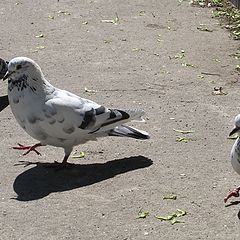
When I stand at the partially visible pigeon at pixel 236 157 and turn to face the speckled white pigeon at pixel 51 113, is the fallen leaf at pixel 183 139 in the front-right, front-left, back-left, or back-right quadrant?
front-right

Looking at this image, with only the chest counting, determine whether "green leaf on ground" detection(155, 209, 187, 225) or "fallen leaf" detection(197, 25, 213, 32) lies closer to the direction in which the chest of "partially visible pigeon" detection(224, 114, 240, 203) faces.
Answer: the green leaf on ground

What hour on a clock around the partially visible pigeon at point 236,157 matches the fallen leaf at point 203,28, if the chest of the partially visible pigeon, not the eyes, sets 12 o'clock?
The fallen leaf is roughly at 3 o'clock from the partially visible pigeon.

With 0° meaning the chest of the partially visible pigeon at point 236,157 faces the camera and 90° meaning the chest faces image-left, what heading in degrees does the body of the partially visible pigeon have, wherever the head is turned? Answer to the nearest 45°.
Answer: approximately 90°

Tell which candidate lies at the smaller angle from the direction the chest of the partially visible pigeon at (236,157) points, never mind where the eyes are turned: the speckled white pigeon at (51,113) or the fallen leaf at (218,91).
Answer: the speckled white pigeon

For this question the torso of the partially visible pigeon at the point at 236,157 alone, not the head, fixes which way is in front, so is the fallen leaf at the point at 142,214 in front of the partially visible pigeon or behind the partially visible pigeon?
in front

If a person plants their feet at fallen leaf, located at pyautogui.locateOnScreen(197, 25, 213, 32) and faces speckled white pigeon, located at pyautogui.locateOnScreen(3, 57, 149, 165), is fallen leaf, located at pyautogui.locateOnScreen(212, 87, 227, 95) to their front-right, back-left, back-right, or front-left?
front-left

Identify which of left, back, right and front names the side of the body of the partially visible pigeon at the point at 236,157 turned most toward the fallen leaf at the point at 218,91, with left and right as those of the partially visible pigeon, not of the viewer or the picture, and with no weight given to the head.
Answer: right

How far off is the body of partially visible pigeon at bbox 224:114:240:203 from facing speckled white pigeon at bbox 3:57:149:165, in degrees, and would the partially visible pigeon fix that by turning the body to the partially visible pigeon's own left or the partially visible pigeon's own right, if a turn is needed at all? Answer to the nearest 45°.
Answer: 0° — it already faces it
